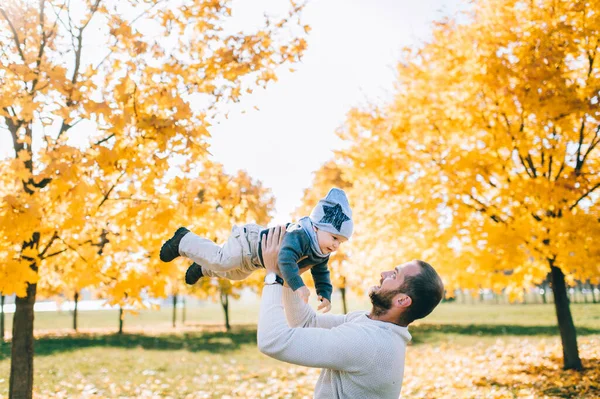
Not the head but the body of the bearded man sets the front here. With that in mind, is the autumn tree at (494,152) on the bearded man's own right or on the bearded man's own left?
on the bearded man's own right

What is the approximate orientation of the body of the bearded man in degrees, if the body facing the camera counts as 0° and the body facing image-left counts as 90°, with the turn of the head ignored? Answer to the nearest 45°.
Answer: approximately 90°

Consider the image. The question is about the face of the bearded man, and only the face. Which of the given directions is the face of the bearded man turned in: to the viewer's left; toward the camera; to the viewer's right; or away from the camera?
to the viewer's left
